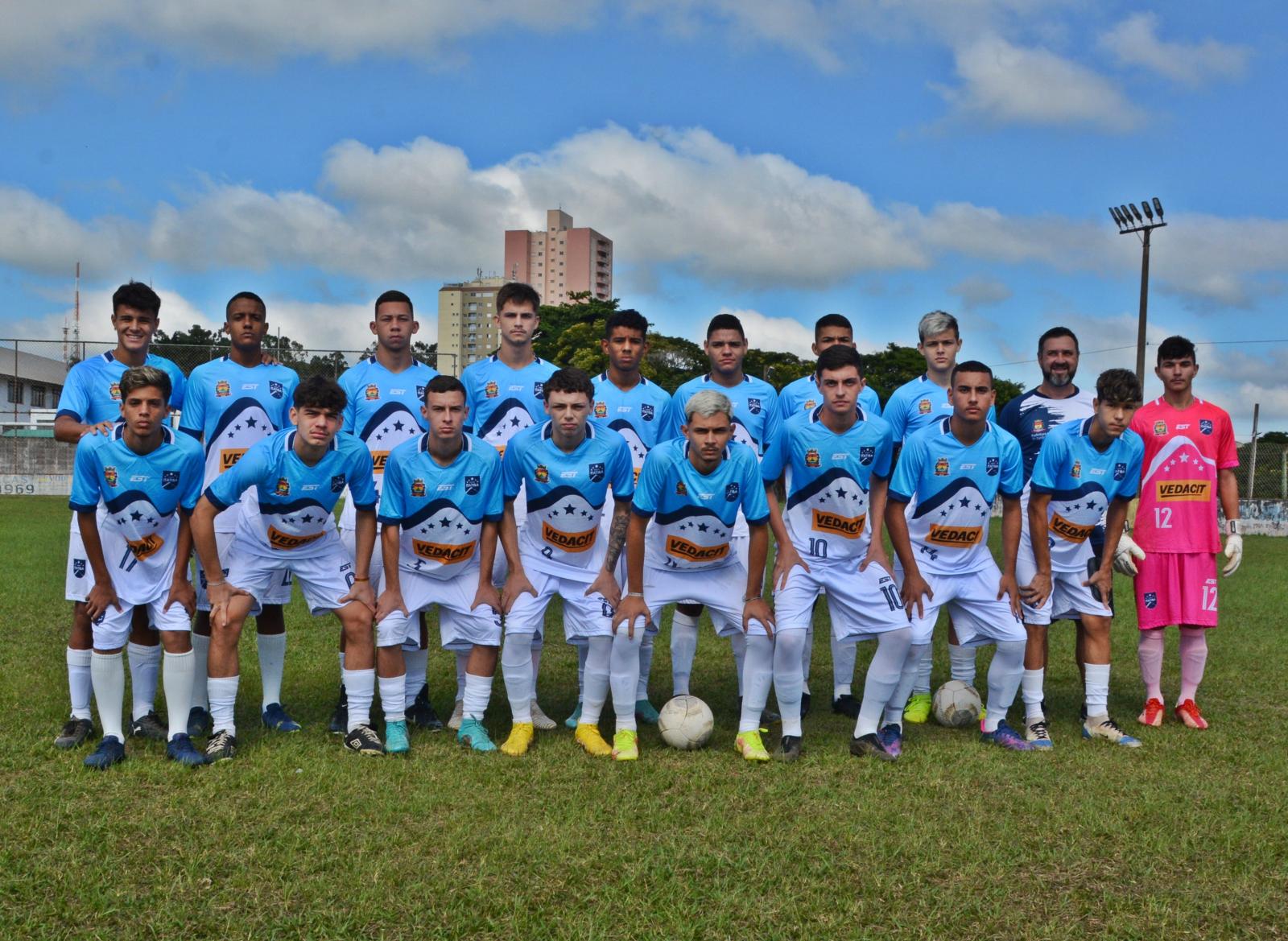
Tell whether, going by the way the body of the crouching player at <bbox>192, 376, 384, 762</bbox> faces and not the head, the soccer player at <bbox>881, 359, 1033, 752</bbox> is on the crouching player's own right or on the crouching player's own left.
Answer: on the crouching player's own left

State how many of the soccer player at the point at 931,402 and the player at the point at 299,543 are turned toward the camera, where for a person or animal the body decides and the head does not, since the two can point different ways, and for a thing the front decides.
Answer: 2

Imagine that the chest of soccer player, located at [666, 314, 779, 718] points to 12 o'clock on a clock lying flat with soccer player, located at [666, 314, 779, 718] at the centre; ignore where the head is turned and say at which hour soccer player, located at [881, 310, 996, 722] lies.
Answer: soccer player, located at [881, 310, 996, 722] is roughly at 9 o'clock from soccer player, located at [666, 314, 779, 718].

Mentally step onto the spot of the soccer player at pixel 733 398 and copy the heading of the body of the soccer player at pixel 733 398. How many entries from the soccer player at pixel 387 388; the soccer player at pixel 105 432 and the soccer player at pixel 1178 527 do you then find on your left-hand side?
1

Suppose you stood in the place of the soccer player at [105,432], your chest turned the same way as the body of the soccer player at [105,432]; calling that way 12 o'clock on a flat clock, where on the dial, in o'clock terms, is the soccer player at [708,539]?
the soccer player at [708,539] is roughly at 10 o'clock from the soccer player at [105,432].

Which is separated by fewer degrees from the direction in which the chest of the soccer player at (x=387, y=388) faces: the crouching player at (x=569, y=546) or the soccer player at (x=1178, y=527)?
the crouching player

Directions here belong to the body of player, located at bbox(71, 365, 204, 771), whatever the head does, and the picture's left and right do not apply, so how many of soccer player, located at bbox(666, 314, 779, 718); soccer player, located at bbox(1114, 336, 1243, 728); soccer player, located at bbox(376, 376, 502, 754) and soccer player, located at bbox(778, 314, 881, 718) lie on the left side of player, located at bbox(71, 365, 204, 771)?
4

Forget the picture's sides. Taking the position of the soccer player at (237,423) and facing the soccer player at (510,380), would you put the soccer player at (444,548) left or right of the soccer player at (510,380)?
right

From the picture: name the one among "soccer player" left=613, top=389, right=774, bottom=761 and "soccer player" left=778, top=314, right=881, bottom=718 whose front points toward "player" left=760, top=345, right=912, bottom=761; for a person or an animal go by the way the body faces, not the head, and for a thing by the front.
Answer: "soccer player" left=778, top=314, right=881, bottom=718

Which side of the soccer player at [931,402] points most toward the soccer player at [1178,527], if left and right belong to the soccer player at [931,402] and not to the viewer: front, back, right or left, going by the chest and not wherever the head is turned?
left

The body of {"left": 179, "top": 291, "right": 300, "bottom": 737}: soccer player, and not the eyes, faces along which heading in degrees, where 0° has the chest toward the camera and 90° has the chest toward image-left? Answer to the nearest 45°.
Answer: approximately 0°
